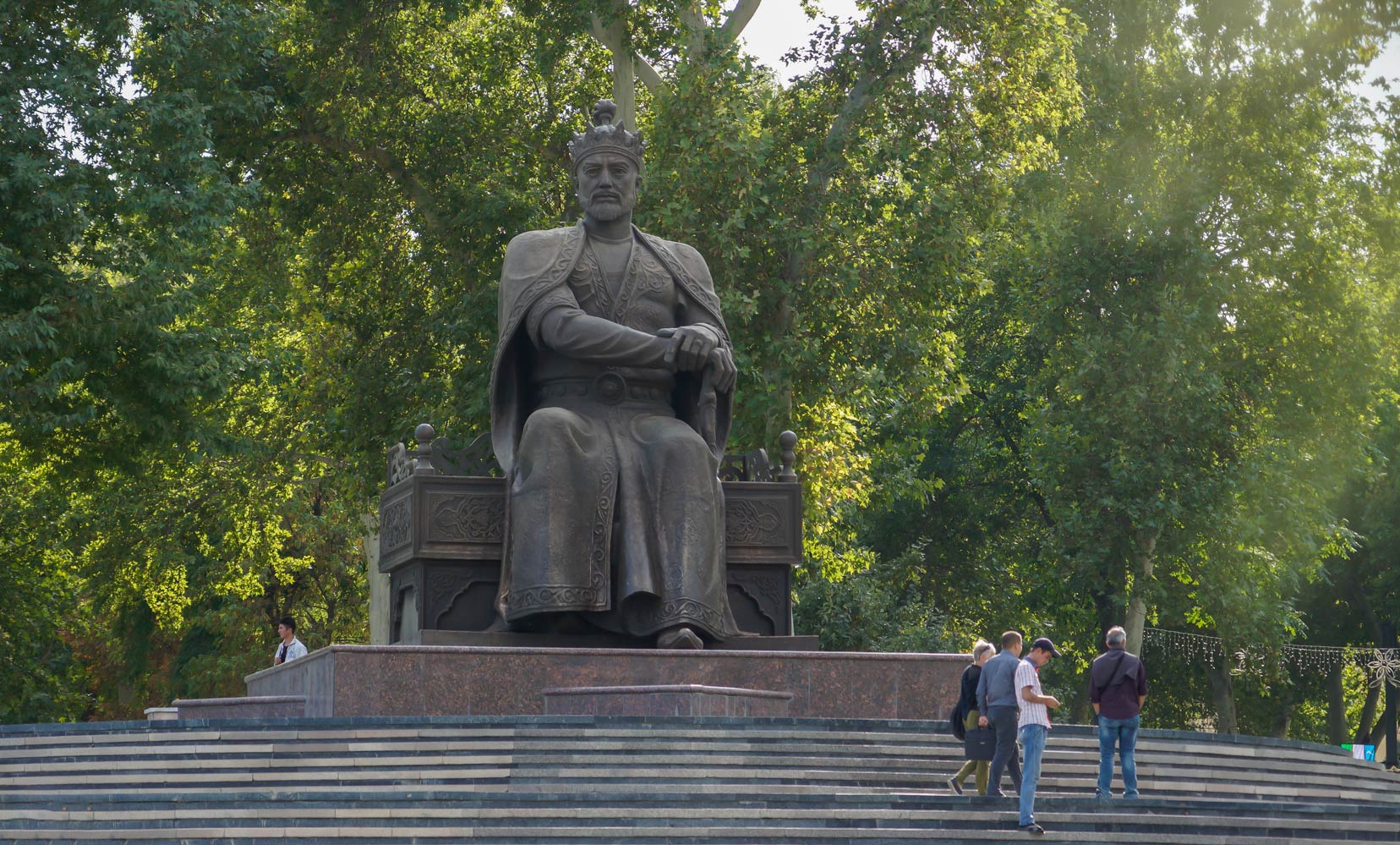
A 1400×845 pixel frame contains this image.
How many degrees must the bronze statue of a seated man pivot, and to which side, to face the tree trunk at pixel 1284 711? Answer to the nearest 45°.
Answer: approximately 135° to its left

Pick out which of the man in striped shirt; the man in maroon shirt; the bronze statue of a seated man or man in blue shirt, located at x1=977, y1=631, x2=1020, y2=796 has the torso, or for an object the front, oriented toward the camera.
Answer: the bronze statue of a seated man

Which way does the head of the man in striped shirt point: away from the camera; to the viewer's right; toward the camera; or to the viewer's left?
to the viewer's right

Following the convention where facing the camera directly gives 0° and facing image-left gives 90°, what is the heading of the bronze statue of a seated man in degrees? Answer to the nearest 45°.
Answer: approximately 0°

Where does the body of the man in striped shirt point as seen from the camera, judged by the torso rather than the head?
to the viewer's right

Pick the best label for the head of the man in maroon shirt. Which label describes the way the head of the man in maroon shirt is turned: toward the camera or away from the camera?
away from the camera

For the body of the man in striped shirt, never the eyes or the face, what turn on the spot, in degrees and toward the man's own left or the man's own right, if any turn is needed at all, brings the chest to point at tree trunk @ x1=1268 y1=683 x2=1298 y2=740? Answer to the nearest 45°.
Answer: approximately 90° to the man's own left

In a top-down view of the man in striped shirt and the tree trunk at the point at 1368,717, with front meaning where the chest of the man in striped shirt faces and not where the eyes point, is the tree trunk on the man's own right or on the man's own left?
on the man's own left

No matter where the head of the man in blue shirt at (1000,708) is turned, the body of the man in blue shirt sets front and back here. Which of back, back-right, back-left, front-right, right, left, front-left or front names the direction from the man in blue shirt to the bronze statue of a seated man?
left

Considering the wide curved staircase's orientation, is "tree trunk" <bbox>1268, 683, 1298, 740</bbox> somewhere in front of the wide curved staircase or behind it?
behind

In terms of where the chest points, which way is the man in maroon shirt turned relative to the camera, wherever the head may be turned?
away from the camera
